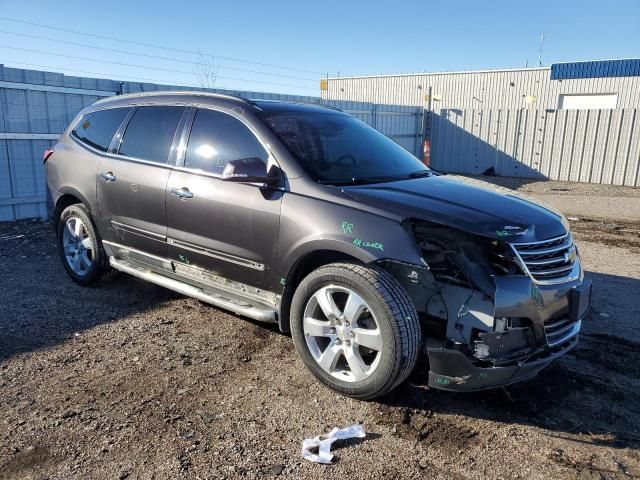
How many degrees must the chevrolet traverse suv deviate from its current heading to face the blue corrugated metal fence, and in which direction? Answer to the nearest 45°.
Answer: approximately 180°

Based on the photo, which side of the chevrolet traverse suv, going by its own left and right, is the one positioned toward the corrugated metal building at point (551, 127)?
left

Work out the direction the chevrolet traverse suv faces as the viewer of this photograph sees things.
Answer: facing the viewer and to the right of the viewer

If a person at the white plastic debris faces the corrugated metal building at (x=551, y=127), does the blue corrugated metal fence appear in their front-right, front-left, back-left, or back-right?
front-left
